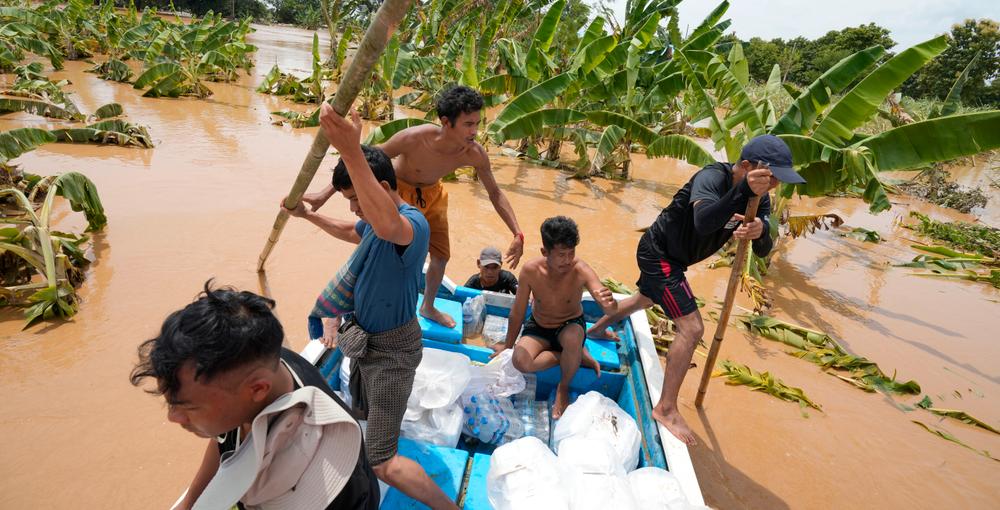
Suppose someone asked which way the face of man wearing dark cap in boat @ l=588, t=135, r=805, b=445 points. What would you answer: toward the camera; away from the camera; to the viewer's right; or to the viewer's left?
to the viewer's right

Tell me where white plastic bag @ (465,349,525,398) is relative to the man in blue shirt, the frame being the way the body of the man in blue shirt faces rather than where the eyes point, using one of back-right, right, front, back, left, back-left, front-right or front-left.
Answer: back-right

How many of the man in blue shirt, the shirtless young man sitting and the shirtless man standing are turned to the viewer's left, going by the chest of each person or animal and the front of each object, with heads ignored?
1

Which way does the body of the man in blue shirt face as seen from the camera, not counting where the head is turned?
to the viewer's left

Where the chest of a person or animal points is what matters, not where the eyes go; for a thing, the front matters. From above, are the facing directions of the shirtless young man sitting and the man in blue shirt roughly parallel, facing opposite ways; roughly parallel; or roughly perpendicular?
roughly perpendicular

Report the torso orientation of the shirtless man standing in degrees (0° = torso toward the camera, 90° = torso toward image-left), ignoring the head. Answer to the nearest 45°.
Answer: approximately 315°

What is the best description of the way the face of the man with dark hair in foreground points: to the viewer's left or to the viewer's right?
to the viewer's left

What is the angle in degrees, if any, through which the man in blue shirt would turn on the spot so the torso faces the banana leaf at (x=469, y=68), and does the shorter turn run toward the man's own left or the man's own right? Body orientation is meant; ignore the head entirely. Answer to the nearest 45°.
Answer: approximately 90° to the man's own right

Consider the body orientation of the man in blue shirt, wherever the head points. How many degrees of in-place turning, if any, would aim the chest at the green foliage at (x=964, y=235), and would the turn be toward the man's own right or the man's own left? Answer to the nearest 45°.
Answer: approximately 135° to the man's own right

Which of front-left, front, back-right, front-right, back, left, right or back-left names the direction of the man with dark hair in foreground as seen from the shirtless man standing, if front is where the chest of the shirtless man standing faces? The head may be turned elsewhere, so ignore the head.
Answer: front-right

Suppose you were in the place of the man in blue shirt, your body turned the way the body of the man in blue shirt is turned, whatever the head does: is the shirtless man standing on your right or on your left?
on your right

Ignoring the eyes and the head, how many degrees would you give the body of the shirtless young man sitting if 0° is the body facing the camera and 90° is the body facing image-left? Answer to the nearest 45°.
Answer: approximately 0°
